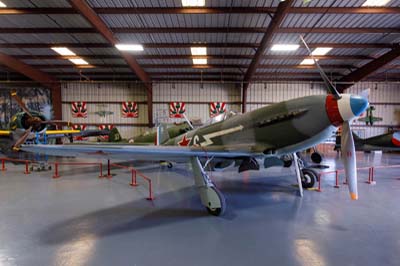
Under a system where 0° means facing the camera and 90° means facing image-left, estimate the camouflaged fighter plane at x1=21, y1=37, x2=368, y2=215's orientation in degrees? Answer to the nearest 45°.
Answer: approximately 315°

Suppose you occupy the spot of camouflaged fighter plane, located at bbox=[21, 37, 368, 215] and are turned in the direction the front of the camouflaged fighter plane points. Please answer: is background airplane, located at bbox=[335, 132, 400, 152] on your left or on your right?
on your left

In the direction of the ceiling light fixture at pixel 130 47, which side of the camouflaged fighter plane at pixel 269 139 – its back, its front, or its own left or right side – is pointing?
back
